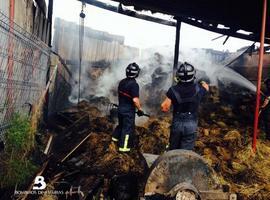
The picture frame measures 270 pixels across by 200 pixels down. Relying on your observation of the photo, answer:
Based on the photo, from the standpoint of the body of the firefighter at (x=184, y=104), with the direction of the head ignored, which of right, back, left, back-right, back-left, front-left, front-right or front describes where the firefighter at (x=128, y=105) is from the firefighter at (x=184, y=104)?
front-left

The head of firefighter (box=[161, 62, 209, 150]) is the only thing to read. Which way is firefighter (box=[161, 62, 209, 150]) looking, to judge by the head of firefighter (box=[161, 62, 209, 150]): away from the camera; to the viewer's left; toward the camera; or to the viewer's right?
away from the camera

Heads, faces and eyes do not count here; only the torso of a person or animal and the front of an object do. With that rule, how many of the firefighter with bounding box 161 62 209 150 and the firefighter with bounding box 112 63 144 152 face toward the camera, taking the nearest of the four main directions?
0

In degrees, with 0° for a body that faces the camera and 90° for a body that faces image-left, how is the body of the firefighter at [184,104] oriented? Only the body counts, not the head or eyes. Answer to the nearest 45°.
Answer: approximately 180°

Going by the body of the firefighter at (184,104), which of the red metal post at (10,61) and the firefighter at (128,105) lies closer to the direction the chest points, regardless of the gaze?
the firefighter

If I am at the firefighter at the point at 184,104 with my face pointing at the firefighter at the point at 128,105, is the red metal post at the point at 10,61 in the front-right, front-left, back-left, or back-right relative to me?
front-left

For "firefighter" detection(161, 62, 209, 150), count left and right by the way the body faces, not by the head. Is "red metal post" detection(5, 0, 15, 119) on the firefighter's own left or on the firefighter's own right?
on the firefighter's own left

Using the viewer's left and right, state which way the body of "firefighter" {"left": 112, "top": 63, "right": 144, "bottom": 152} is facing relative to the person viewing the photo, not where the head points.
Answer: facing away from the viewer and to the right of the viewer

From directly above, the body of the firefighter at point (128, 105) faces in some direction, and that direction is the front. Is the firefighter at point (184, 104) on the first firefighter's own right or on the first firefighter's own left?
on the first firefighter's own right
